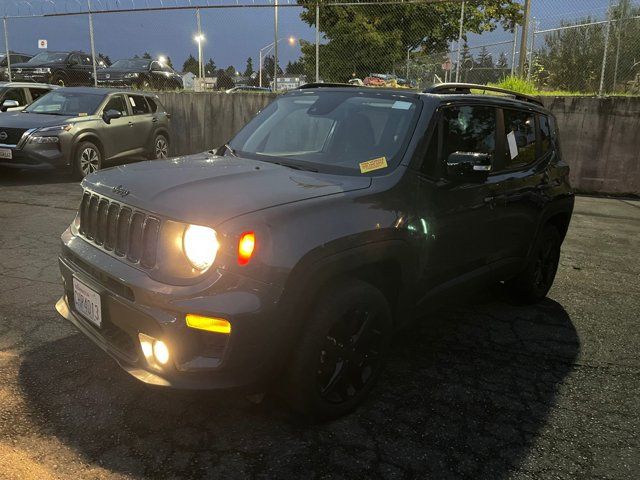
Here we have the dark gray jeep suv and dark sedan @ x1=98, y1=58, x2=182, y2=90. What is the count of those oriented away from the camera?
0

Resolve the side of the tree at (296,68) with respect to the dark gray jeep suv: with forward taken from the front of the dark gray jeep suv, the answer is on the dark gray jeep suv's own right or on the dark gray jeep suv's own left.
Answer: on the dark gray jeep suv's own right

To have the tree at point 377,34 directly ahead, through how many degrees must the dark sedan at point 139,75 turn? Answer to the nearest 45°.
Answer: approximately 90° to its left

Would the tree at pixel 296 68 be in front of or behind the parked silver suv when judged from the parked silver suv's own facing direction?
behind

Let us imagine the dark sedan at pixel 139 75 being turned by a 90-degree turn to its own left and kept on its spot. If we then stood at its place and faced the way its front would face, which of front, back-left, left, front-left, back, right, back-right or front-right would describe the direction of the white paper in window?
front-right

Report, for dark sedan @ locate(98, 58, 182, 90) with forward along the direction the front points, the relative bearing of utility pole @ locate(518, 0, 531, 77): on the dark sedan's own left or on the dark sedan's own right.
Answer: on the dark sedan's own left

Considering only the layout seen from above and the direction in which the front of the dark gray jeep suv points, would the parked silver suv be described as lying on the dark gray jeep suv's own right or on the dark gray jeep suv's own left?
on the dark gray jeep suv's own right

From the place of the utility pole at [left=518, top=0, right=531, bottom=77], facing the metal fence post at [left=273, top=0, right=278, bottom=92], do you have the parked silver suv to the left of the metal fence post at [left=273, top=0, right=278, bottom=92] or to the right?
left

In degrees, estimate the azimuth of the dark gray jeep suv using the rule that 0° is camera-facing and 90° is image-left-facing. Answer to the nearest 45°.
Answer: approximately 45°

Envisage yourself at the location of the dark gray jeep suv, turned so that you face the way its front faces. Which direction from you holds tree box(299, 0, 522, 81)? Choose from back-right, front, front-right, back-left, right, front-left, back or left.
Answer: back-right
